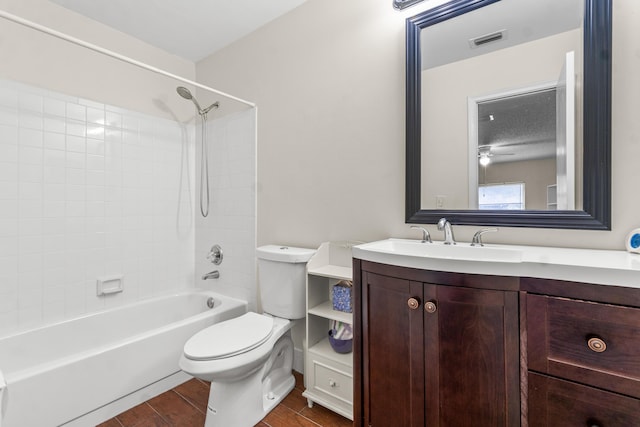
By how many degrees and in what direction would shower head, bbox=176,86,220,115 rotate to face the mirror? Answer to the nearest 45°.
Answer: approximately 90° to its left

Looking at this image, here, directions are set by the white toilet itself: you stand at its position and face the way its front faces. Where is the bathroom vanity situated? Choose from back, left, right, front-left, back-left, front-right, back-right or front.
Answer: left

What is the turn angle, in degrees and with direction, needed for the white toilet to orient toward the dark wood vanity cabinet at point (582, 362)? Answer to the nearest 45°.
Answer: approximately 90° to its left

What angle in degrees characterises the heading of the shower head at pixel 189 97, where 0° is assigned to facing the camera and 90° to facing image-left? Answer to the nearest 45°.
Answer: approximately 45°

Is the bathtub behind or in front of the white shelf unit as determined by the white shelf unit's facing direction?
in front

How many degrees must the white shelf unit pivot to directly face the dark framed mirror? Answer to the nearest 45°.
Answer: approximately 90° to its left

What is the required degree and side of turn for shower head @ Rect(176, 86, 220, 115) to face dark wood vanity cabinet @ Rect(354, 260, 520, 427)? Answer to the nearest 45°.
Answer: approximately 90° to its left

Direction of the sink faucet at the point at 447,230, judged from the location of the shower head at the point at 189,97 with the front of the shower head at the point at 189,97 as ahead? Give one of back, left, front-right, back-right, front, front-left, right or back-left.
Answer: left

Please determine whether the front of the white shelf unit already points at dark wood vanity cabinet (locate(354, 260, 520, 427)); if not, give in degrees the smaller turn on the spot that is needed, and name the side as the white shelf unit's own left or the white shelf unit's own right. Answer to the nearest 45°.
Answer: approximately 90° to the white shelf unit's own left

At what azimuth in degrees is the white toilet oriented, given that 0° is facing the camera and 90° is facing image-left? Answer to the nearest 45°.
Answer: approximately 45°

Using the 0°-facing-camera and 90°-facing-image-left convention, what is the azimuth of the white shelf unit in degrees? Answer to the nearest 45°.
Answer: approximately 45°
